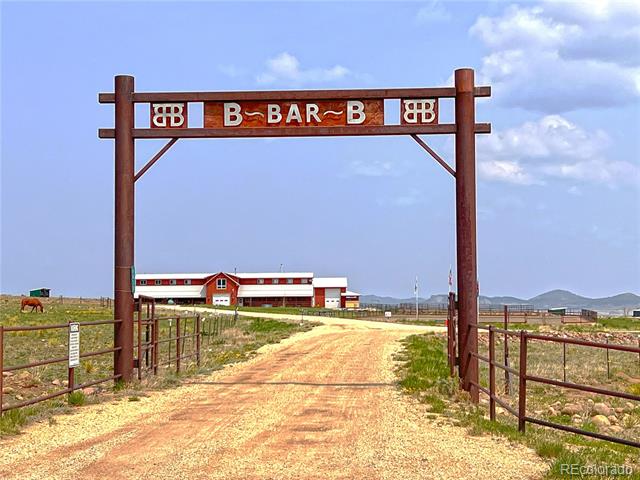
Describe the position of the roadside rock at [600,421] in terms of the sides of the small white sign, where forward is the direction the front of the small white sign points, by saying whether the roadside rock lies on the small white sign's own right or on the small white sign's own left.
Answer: on the small white sign's own left

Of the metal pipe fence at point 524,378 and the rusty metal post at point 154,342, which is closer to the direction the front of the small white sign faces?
the metal pipe fence

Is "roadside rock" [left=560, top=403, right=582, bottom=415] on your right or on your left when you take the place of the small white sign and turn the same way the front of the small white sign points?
on your left

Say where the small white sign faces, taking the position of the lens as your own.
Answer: facing the viewer

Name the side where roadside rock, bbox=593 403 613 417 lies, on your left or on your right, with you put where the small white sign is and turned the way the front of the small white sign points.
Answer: on your left
